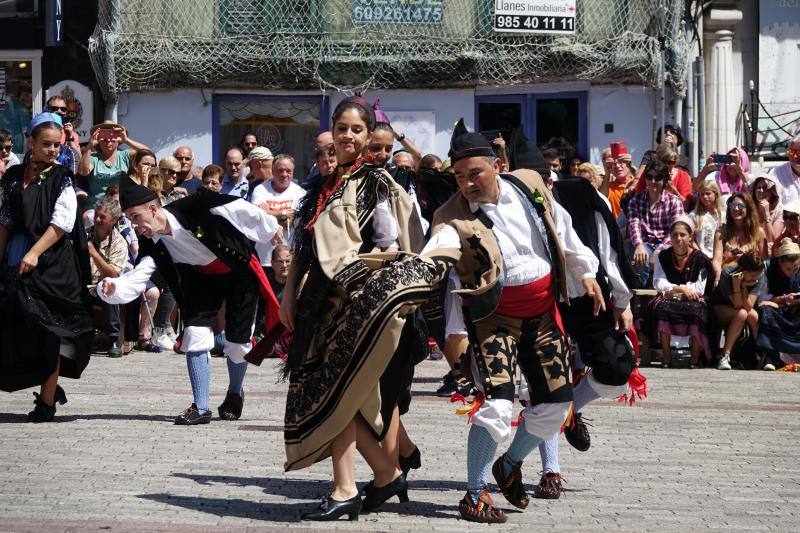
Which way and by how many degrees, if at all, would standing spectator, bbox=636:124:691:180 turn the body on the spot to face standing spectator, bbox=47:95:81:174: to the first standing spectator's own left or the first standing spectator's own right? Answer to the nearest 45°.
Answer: approximately 45° to the first standing spectator's own right

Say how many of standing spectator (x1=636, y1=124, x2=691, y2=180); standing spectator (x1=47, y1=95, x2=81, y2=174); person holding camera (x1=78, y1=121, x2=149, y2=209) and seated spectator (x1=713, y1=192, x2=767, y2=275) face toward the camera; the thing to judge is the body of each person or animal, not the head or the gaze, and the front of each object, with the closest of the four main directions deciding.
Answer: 4

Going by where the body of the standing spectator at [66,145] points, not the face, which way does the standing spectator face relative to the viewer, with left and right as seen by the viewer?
facing the viewer

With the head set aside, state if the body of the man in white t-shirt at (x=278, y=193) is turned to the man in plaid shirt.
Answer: no

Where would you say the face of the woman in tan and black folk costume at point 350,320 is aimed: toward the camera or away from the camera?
toward the camera

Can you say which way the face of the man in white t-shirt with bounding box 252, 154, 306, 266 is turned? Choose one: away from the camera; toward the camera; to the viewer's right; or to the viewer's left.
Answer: toward the camera

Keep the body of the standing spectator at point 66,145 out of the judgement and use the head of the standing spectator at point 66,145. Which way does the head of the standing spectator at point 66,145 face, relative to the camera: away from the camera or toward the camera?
toward the camera

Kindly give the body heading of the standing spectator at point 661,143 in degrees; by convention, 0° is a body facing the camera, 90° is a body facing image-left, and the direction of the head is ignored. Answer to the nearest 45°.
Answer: approximately 0°

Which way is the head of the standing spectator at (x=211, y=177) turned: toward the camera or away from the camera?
toward the camera

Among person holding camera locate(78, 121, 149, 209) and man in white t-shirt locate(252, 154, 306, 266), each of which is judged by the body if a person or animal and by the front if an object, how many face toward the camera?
2

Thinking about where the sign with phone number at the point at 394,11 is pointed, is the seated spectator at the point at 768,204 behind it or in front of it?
in front

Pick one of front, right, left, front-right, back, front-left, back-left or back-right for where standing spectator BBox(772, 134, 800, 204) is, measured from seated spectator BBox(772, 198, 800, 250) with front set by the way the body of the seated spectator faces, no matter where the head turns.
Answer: back-right
